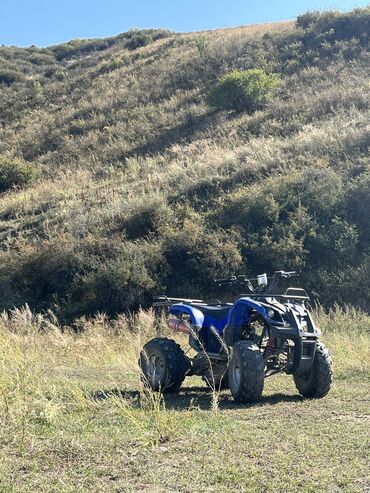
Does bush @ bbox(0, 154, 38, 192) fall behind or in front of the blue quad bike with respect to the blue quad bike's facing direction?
behind

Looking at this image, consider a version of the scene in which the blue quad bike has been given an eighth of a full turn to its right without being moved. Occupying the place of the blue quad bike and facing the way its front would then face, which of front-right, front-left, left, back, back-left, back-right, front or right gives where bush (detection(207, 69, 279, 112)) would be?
back

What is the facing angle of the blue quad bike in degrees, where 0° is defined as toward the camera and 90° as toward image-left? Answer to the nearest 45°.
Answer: approximately 315°
